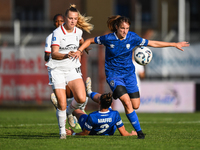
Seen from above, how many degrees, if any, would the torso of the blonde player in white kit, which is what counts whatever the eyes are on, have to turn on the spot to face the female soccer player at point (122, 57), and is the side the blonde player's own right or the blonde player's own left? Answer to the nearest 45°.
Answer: approximately 45° to the blonde player's own left

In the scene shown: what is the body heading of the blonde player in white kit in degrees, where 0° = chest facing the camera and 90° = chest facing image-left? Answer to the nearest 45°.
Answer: approximately 315°

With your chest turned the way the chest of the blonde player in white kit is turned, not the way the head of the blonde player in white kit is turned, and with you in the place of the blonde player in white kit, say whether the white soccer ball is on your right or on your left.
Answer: on your left
